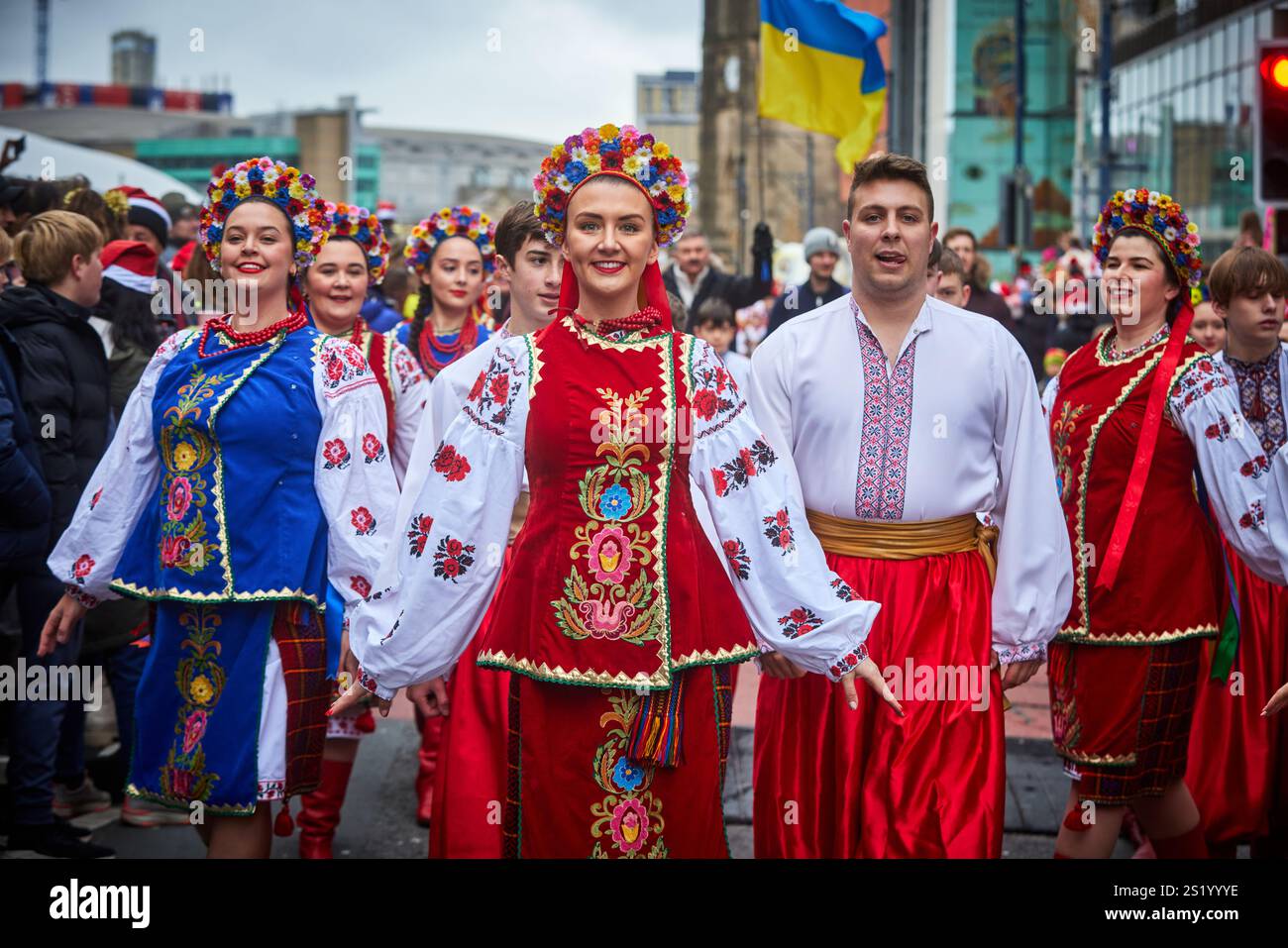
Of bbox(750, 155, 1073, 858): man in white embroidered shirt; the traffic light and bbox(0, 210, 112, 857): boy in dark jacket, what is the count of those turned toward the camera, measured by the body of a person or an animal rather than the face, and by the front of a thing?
2

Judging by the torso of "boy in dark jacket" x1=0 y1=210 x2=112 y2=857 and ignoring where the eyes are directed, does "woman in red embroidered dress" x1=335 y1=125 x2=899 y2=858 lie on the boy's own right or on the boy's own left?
on the boy's own right

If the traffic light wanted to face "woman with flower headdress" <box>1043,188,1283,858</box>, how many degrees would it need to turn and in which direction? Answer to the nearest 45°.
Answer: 0° — it already faces them

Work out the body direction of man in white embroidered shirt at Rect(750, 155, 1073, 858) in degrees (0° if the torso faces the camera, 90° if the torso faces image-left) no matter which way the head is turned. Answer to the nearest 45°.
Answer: approximately 0°

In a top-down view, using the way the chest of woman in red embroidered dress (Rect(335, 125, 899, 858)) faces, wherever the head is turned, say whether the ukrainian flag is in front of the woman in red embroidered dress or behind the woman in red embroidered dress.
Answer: behind

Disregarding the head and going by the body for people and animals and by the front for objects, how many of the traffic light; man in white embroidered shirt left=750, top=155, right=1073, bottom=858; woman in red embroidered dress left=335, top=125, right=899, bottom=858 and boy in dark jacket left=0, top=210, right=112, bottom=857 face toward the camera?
3

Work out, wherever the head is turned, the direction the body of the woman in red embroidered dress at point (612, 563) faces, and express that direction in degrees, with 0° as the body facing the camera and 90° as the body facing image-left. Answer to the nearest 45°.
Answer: approximately 0°

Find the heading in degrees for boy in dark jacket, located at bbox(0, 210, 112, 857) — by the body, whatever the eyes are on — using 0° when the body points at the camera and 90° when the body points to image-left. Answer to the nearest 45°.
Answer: approximately 270°
